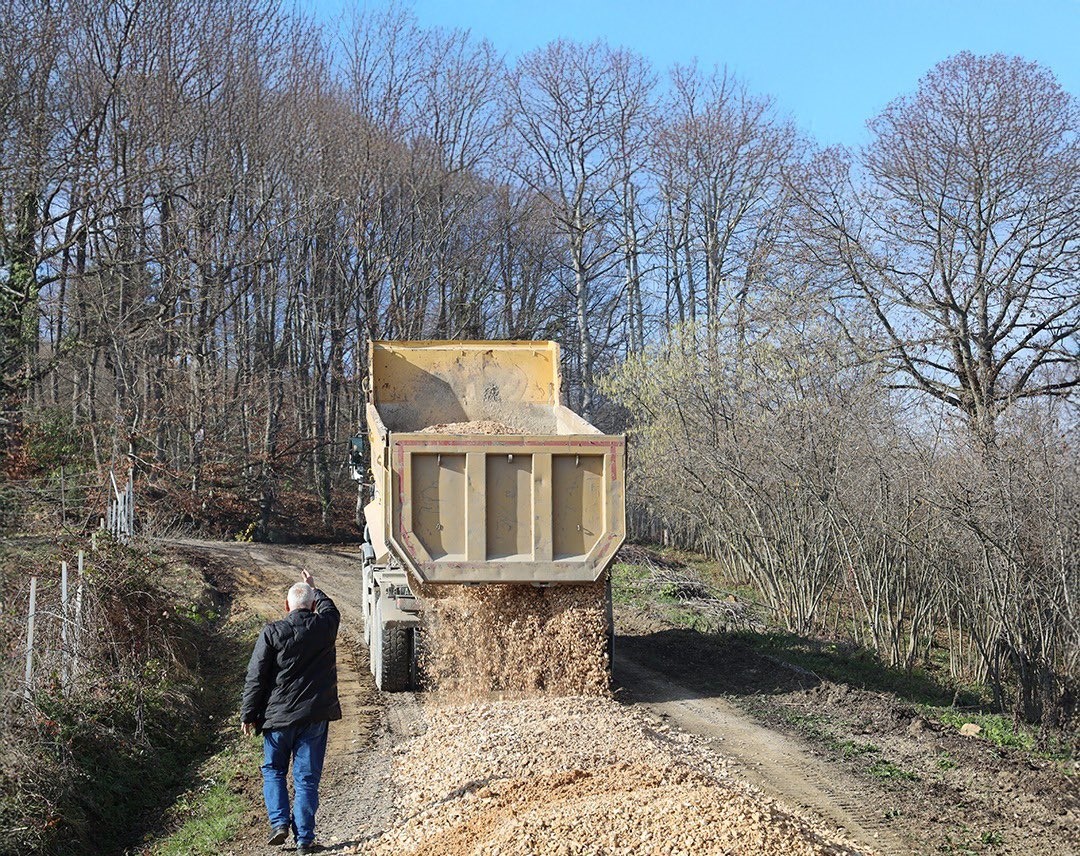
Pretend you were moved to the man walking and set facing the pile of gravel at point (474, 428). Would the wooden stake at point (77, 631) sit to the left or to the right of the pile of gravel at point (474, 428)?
left

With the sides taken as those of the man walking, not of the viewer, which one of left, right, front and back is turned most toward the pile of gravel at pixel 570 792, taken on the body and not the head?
right

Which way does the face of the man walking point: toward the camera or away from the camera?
away from the camera

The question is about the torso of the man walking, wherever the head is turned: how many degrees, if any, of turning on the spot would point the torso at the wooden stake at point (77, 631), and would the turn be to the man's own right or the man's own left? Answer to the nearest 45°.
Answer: approximately 45° to the man's own left

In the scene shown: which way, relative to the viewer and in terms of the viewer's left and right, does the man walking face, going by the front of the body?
facing away from the viewer
